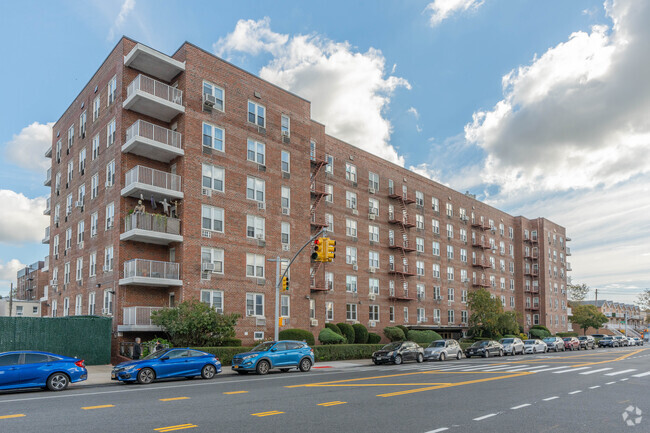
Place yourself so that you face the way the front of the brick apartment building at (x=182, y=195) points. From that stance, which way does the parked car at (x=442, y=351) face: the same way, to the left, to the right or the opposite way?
to the right

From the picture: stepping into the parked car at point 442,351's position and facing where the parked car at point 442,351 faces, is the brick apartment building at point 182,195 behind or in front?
in front

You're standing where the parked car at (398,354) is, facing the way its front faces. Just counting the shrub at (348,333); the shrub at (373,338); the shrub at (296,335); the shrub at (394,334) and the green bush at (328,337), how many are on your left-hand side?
0

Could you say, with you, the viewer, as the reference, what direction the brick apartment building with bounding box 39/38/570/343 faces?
facing the viewer and to the right of the viewer

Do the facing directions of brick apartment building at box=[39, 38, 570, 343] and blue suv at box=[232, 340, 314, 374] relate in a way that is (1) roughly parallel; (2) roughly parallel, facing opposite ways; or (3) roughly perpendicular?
roughly perpendicular

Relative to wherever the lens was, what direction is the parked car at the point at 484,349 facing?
facing the viewer and to the left of the viewer

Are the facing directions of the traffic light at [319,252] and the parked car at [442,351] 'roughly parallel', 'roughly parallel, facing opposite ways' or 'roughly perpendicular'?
roughly parallel

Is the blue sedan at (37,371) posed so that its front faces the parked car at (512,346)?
no

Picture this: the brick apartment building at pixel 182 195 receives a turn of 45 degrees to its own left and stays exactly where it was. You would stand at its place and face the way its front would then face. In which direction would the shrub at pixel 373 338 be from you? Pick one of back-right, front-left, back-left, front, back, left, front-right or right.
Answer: front-left

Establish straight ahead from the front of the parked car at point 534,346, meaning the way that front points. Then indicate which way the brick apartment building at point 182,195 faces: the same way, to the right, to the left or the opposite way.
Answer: to the left

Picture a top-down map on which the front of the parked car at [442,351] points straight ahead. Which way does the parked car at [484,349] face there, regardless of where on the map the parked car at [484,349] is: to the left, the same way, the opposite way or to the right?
the same way

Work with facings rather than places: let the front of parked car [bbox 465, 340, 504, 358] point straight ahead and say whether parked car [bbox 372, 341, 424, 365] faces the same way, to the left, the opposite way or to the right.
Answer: the same way

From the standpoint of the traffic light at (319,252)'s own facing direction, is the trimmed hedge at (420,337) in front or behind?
behind

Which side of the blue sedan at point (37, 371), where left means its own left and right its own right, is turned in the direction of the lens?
left

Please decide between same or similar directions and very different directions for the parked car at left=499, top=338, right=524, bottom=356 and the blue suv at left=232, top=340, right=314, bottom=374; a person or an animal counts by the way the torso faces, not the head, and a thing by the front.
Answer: same or similar directions

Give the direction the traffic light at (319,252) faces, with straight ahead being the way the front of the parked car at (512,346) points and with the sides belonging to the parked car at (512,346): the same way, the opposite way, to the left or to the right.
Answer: the same way
